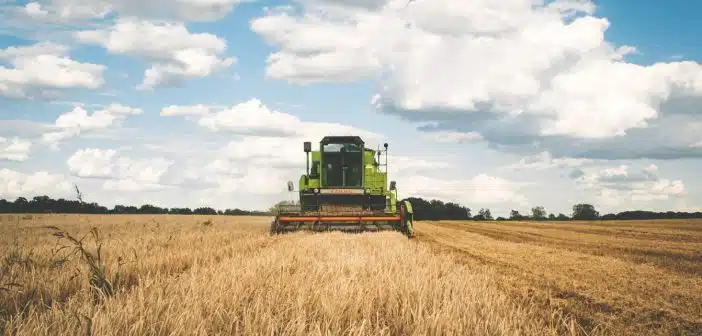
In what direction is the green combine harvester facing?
toward the camera
